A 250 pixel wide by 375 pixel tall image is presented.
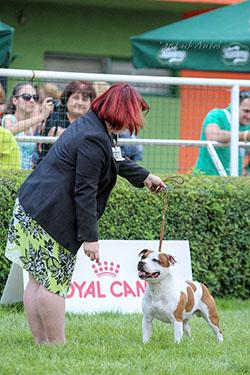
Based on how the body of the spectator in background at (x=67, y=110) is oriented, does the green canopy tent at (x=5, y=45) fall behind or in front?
behind

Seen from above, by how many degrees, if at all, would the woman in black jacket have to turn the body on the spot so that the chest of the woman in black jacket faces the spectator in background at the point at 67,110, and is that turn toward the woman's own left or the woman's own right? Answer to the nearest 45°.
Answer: approximately 90° to the woman's own left

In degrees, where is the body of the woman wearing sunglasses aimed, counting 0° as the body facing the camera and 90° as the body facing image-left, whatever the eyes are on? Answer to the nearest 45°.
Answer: approximately 315°

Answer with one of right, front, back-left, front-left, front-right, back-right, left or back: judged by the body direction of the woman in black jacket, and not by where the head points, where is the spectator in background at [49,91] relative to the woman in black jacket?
left

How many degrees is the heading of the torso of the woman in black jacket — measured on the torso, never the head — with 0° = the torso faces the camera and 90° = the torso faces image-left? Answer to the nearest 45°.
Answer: approximately 270°

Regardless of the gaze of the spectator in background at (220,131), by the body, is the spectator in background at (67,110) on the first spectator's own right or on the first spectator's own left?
on the first spectator's own right

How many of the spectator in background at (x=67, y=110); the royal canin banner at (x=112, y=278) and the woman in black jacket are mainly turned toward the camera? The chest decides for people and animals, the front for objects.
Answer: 2

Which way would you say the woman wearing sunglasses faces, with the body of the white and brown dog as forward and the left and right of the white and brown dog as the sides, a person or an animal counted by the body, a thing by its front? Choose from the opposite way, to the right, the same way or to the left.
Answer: to the left
